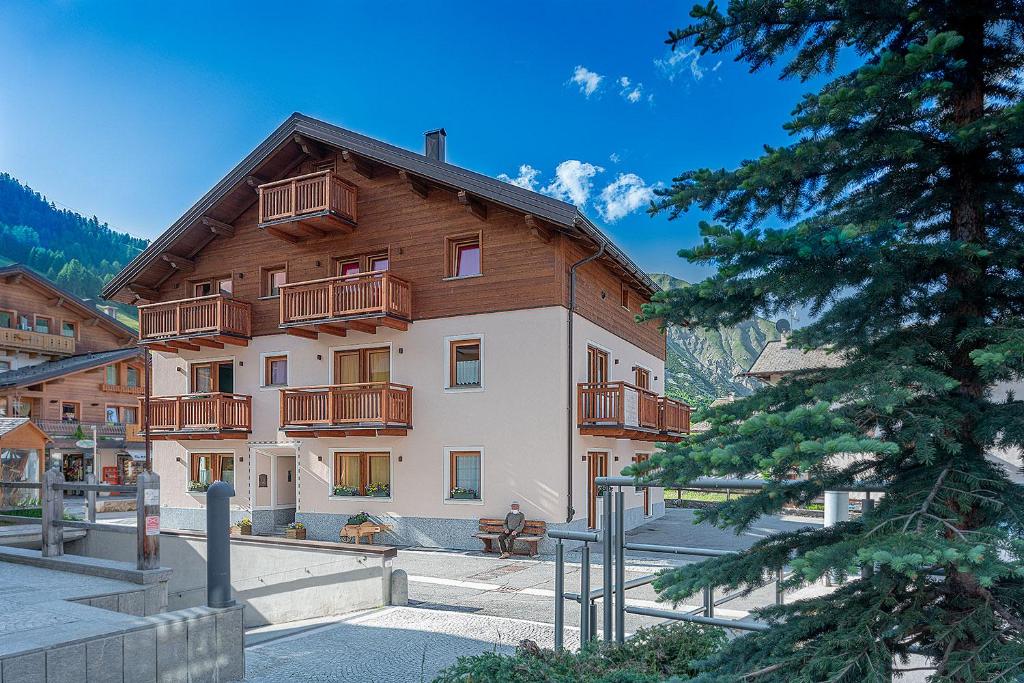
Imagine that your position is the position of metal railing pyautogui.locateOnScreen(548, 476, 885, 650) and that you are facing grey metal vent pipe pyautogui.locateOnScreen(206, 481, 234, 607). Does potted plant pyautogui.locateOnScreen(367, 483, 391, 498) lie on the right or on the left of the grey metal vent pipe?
right

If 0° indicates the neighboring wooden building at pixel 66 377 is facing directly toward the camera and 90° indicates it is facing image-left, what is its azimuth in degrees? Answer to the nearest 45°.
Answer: approximately 315°
